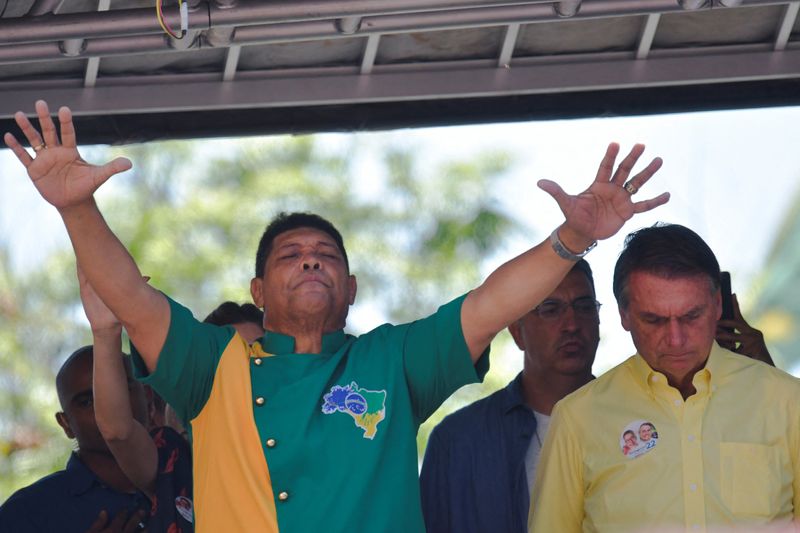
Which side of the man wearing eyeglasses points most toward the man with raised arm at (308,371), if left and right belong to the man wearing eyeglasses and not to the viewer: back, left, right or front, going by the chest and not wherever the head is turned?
right

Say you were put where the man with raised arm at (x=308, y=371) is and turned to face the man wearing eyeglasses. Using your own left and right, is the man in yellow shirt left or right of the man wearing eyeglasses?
right

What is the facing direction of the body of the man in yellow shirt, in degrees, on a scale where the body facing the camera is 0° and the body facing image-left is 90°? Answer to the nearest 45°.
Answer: approximately 0°

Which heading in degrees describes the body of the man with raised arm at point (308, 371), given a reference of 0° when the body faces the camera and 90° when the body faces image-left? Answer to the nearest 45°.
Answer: approximately 0°
